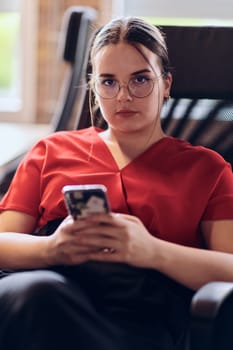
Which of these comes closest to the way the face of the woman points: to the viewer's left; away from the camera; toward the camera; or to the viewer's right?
toward the camera

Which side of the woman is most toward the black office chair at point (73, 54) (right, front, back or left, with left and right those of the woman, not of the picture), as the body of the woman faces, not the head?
back

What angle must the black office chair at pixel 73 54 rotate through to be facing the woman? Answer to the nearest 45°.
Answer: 0° — it already faces them

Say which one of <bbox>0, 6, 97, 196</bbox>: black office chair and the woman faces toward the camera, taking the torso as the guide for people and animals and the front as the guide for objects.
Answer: the woman

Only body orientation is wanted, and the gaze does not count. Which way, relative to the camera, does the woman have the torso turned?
toward the camera
